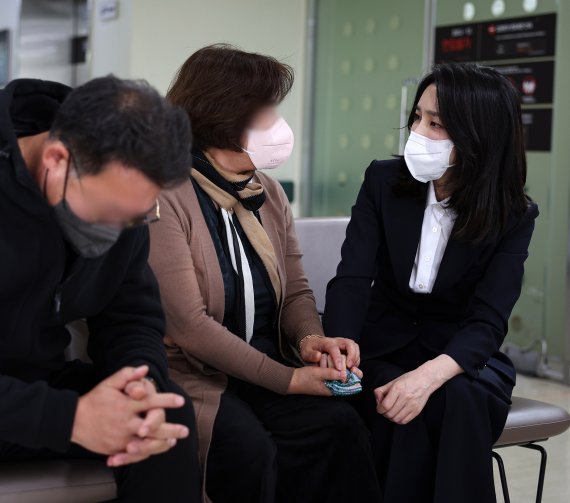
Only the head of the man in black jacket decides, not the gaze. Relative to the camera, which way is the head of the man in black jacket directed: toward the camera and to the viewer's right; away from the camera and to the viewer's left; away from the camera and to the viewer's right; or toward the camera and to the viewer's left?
toward the camera and to the viewer's right

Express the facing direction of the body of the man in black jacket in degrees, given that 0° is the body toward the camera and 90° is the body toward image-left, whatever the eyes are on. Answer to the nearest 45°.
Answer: approximately 315°

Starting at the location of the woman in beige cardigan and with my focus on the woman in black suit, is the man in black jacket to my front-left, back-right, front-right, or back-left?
back-right

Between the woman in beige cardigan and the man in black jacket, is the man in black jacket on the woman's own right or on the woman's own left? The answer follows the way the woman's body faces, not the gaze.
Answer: on the woman's own right

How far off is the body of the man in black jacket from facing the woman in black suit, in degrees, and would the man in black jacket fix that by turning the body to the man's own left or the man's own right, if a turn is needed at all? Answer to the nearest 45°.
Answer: approximately 90° to the man's own left

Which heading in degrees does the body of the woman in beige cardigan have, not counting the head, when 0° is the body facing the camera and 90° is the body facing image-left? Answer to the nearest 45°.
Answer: approximately 315°
